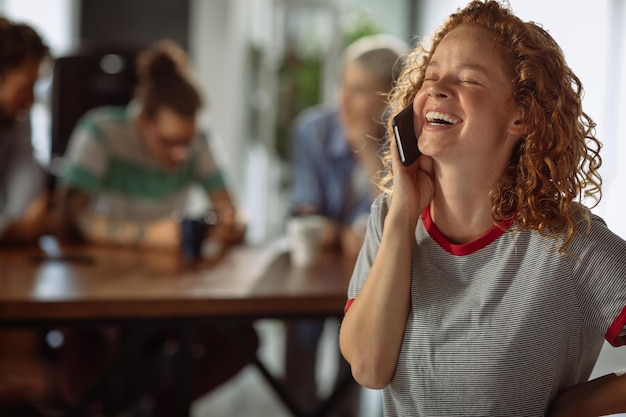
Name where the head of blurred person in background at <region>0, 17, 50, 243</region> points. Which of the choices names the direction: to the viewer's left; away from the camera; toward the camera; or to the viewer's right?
to the viewer's right

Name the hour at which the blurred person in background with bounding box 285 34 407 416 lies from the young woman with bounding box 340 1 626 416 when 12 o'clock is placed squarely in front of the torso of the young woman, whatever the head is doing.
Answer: The blurred person in background is roughly at 4 o'clock from the young woman.

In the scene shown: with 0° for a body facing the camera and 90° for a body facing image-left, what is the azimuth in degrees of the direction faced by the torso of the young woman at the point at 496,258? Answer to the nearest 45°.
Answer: approximately 45°

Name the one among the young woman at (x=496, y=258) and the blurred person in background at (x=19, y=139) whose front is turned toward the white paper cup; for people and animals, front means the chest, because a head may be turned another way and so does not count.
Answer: the blurred person in background

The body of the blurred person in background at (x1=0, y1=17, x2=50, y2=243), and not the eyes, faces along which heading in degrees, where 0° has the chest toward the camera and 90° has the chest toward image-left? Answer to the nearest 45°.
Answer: approximately 315°

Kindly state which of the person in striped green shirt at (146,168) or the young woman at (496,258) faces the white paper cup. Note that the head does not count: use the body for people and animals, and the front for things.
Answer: the person in striped green shirt

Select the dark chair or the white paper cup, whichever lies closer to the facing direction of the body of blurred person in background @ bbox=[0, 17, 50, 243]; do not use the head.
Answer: the white paper cup

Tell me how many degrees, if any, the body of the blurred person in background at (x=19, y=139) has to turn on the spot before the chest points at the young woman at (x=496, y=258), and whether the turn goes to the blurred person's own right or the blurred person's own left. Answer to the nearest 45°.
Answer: approximately 45° to the blurred person's own right

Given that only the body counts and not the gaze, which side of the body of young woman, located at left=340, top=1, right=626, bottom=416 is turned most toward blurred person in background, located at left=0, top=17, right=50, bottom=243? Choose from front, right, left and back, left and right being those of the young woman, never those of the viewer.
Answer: right

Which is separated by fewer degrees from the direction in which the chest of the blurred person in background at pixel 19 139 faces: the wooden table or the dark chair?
the wooden table
